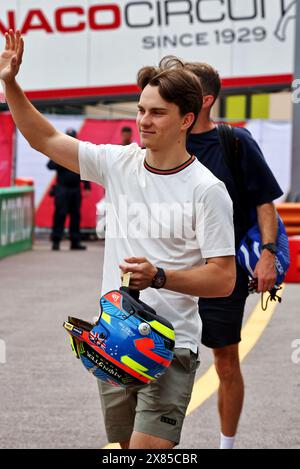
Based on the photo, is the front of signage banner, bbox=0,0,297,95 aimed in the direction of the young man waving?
yes

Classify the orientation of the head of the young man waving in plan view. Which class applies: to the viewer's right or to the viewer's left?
to the viewer's left

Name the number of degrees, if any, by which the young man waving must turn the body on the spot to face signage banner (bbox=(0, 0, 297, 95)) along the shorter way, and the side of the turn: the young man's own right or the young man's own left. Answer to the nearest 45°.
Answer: approximately 135° to the young man's own right

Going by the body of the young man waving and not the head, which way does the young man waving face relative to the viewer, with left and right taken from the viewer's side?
facing the viewer and to the left of the viewer

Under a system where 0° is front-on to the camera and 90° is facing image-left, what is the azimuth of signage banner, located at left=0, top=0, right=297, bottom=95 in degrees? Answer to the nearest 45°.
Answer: approximately 0°

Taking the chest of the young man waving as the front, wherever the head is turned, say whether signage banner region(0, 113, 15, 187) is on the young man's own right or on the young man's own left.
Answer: on the young man's own right

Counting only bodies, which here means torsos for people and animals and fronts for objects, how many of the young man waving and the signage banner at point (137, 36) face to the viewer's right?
0

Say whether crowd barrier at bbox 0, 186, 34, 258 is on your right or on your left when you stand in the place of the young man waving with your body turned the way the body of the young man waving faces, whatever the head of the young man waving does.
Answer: on your right
